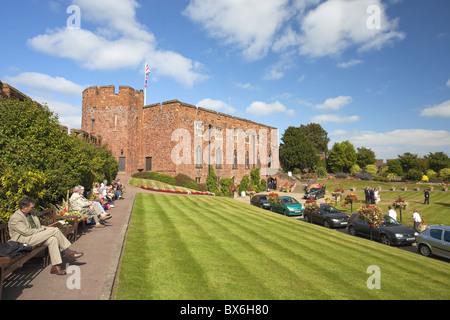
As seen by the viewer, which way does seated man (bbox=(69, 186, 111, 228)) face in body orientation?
to the viewer's right

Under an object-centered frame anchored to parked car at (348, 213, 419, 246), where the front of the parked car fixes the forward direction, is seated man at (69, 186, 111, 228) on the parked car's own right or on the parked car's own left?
on the parked car's own right
